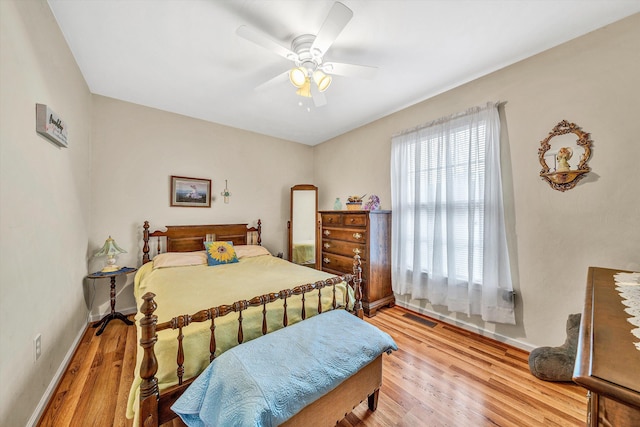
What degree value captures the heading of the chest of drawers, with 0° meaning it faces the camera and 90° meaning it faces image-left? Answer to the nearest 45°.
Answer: approximately 45°

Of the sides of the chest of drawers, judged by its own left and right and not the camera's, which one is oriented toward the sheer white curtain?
left

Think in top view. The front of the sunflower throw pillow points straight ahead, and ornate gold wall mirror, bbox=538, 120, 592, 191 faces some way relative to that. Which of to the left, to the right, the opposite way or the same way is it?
to the right

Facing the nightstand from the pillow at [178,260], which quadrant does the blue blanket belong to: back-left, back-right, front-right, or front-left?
back-left

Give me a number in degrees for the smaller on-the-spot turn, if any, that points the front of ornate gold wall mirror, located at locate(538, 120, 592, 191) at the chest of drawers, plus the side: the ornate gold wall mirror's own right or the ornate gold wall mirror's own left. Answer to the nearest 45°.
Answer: approximately 90° to the ornate gold wall mirror's own right

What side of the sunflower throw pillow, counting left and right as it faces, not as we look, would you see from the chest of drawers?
left

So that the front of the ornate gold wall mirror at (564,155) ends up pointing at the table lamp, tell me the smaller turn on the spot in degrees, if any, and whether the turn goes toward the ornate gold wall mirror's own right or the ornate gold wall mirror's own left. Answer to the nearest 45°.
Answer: approximately 45° to the ornate gold wall mirror's own right

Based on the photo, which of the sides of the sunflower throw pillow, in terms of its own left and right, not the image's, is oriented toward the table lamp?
right
